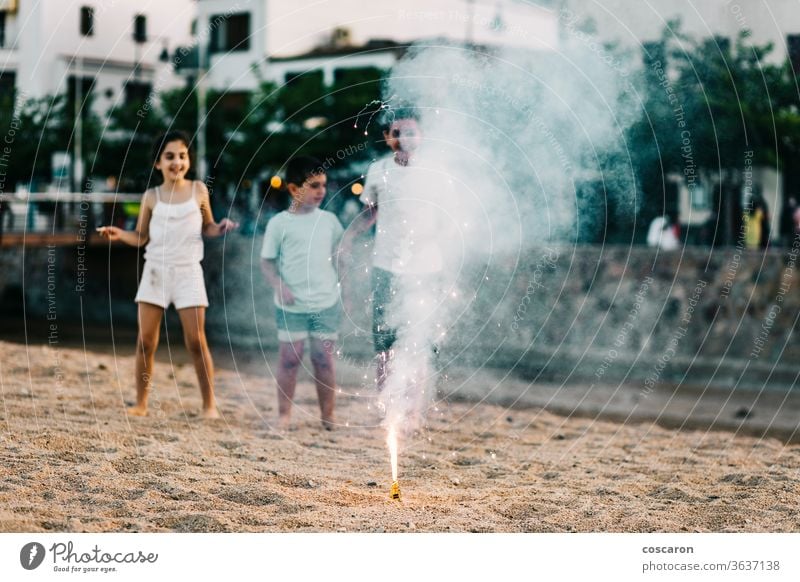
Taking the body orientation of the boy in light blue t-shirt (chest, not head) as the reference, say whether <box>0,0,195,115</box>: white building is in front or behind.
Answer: behind

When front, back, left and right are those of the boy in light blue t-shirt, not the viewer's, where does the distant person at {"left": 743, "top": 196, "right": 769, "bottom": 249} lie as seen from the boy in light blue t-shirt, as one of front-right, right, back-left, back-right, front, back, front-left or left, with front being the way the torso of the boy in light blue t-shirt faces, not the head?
back-left

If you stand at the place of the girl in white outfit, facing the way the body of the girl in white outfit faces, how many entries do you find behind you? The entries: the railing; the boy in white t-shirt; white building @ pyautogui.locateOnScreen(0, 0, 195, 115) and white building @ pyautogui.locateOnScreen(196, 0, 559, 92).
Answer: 3

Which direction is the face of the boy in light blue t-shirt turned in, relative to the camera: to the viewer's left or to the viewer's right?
to the viewer's right

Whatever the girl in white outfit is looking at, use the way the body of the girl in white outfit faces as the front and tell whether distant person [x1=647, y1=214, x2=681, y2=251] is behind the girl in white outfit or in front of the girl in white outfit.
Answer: behind

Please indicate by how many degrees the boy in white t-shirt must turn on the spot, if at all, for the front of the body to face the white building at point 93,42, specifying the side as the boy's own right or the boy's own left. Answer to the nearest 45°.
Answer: approximately 180°

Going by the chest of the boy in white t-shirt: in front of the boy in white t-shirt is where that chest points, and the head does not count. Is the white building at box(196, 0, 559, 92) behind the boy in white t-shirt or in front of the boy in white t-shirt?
behind

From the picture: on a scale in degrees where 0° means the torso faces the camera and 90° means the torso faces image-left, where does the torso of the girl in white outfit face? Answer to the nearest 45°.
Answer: approximately 0°
